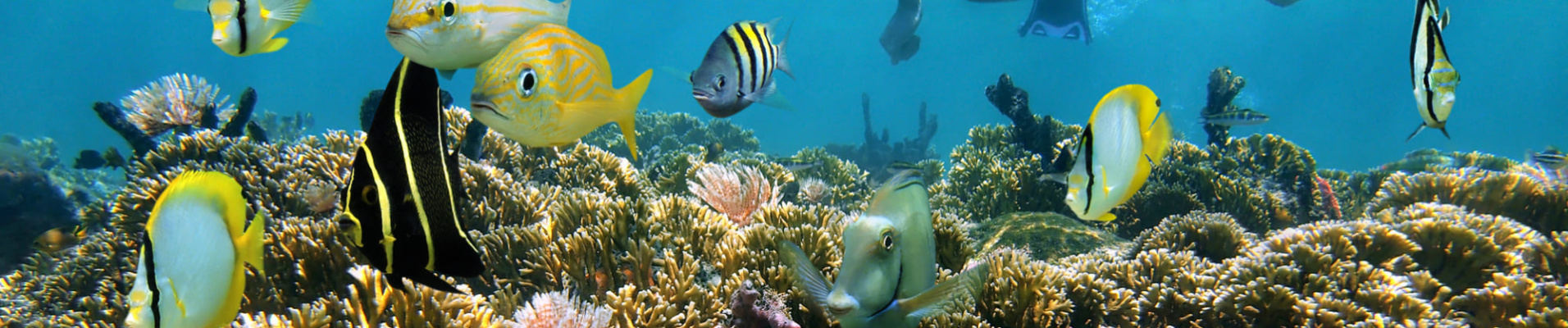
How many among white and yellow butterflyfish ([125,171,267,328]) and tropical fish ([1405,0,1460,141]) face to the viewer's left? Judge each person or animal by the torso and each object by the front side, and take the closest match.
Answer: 1

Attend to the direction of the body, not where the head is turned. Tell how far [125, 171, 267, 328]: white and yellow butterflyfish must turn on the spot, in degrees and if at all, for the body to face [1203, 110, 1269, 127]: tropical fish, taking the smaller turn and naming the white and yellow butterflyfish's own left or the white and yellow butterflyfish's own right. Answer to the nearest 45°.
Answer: approximately 180°

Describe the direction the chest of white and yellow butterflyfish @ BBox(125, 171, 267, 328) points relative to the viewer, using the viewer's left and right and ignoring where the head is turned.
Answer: facing to the left of the viewer

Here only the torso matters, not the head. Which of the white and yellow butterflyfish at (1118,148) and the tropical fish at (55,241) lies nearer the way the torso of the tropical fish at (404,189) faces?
the tropical fish

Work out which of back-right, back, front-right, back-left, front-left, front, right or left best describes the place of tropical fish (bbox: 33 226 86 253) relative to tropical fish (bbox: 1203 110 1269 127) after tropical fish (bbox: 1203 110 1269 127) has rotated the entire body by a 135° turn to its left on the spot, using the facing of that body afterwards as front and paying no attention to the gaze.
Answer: left

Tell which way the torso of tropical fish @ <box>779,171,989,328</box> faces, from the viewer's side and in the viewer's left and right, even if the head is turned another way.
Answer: facing the viewer and to the left of the viewer
